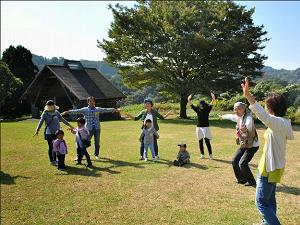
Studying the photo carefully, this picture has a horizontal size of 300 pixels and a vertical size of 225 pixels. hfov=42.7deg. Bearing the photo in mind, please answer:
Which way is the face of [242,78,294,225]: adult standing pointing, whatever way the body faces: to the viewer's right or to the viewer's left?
to the viewer's left

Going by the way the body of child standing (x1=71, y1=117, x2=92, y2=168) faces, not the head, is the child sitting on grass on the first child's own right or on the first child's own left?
on the first child's own left

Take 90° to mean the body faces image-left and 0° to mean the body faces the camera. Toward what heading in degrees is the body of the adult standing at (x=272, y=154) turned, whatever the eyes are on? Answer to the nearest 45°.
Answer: approximately 90°
